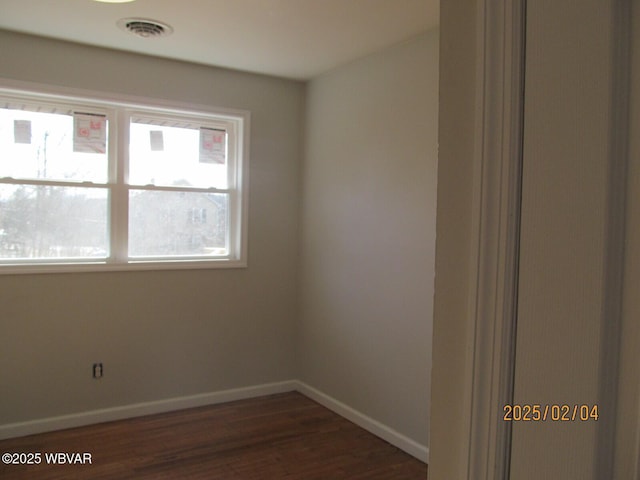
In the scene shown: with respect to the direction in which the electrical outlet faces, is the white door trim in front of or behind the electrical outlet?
in front

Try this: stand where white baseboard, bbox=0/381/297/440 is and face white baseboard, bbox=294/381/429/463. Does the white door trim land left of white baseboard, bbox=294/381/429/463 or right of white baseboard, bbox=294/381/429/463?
right

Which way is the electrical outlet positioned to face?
toward the camera

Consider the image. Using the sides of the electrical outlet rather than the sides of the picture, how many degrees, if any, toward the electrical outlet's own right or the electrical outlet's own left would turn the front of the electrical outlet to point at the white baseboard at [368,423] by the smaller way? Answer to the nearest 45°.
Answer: approximately 45° to the electrical outlet's own left
